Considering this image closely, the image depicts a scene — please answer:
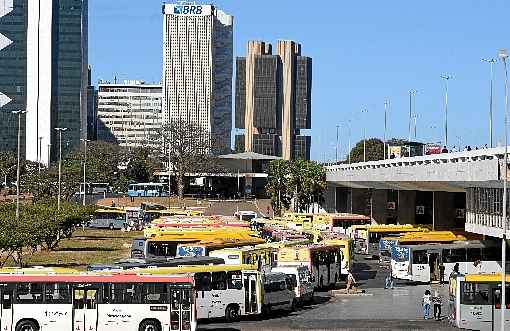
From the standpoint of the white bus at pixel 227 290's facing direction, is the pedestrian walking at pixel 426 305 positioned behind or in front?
in front

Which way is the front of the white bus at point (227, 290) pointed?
to the viewer's right

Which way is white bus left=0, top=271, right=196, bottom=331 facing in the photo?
to the viewer's right

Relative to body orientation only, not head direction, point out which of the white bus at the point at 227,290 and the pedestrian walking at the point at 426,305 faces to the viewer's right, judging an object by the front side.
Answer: the white bus

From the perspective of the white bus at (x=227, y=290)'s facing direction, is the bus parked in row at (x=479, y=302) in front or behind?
in front

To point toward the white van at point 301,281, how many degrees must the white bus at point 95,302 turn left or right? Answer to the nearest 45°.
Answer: approximately 45° to its left

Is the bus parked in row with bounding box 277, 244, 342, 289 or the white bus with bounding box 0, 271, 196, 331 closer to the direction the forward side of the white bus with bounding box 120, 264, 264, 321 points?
the bus parked in row

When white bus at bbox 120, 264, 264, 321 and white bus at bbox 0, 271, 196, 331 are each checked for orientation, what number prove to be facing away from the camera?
0

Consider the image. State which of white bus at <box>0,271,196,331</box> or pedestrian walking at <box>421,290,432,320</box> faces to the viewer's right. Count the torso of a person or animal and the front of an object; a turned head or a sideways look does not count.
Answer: the white bus

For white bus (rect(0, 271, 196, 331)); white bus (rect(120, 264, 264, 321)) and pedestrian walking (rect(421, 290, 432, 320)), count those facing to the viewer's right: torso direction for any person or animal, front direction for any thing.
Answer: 2

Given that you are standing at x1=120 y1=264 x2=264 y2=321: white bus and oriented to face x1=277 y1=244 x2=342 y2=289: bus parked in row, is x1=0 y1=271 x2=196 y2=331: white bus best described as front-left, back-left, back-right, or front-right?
back-left
